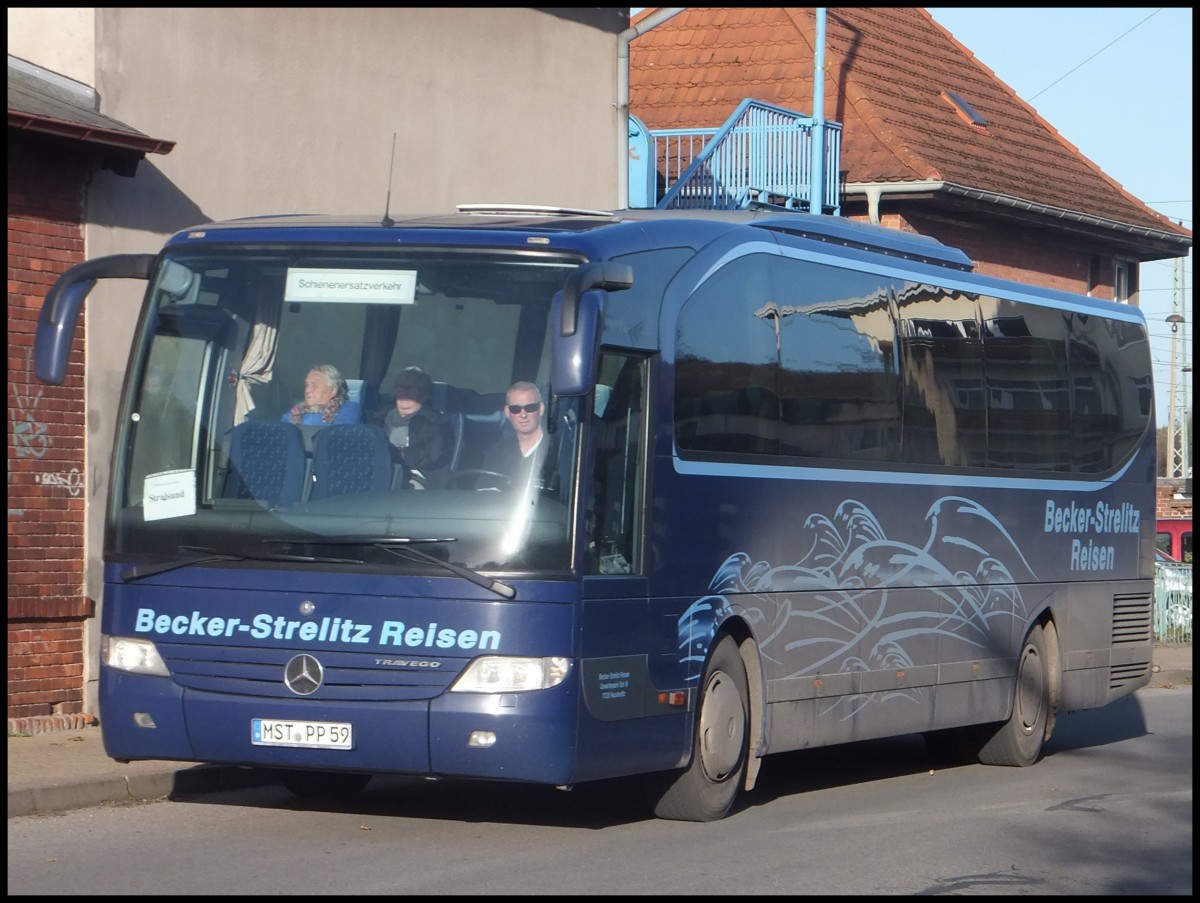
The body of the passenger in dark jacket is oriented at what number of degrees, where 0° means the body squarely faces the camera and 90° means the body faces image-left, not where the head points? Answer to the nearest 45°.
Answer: approximately 45°

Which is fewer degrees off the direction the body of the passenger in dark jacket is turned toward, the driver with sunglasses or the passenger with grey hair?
the driver with sunglasses

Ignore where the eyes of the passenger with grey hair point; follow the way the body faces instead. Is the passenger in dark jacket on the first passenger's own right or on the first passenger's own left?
on the first passenger's own left

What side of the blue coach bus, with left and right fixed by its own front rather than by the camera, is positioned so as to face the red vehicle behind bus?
back

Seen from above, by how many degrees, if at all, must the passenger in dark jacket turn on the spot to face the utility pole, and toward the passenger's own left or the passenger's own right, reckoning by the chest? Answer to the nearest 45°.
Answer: approximately 180°

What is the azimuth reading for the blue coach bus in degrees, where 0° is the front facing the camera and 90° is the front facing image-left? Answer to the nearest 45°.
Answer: approximately 45°

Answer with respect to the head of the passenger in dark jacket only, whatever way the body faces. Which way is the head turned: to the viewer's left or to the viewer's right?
to the viewer's left

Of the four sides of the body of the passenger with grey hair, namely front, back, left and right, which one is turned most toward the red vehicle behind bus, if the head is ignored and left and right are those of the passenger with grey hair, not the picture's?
back
